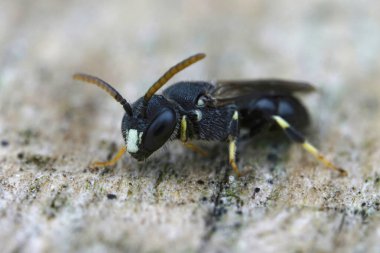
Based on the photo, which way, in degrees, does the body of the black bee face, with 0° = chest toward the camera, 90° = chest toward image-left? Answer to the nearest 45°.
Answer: approximately 90°
